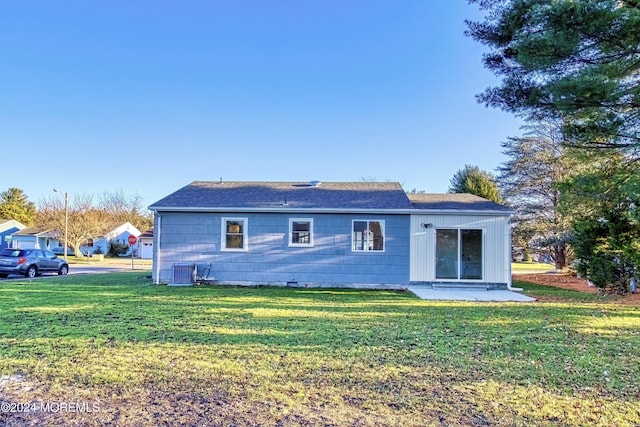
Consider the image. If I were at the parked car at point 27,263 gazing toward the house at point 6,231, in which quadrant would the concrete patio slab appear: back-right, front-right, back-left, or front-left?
back-right

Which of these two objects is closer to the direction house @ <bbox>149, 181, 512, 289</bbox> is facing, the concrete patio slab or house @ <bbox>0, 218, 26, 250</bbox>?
the house

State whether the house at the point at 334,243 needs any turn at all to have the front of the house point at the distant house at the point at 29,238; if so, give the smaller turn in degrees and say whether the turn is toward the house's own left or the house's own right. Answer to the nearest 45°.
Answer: approximately 45° to the house's own left

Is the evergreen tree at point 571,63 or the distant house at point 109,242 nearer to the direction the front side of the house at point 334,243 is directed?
the distant house

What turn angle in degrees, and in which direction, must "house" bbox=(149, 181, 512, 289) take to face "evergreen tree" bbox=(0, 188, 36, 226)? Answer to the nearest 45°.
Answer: approximately 45° to its left

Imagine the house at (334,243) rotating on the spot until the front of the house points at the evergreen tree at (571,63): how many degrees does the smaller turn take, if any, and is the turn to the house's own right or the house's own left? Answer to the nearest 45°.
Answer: approximately 135° to the house's own right

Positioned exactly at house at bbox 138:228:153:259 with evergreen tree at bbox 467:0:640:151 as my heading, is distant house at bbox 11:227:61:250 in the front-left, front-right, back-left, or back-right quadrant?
back-right

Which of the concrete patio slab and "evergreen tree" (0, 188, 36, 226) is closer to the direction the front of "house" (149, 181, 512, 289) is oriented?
the evergreen tree

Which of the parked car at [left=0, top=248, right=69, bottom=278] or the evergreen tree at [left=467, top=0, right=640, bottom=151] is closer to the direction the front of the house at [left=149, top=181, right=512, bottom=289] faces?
the parked car

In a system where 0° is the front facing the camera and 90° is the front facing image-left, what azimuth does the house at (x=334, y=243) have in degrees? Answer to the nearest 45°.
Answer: approximately 180°

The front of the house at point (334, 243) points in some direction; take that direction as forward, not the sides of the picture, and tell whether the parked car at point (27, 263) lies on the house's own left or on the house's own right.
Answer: on the house's own left
